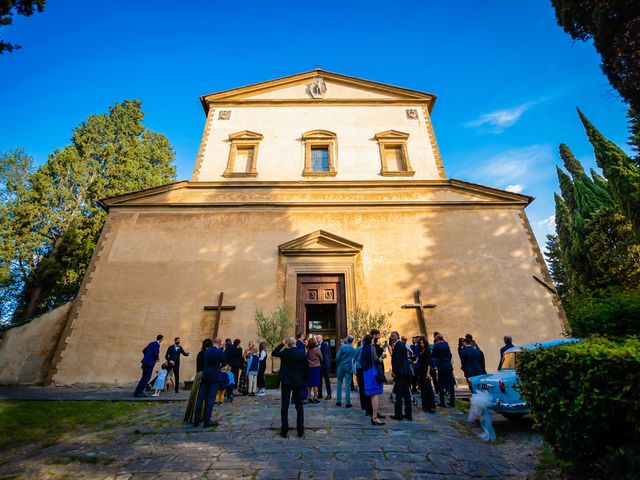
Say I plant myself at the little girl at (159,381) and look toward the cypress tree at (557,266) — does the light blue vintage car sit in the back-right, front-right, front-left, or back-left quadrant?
front-right

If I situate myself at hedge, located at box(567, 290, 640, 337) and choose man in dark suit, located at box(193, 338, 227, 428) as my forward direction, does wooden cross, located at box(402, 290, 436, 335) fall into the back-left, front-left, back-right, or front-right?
front-right

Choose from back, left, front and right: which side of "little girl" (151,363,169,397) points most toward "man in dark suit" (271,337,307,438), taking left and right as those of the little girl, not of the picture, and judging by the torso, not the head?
left

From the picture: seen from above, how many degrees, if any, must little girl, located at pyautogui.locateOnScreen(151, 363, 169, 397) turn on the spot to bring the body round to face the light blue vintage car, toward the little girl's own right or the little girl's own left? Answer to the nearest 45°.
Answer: approximately 135° to the little girl's own left

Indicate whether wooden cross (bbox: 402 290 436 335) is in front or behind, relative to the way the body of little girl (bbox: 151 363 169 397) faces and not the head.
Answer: behind

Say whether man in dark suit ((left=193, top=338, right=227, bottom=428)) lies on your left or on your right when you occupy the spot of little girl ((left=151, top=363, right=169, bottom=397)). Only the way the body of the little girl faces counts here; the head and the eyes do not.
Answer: on your left

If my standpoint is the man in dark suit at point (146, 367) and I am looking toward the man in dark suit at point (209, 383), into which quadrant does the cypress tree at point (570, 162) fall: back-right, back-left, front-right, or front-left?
front-left
